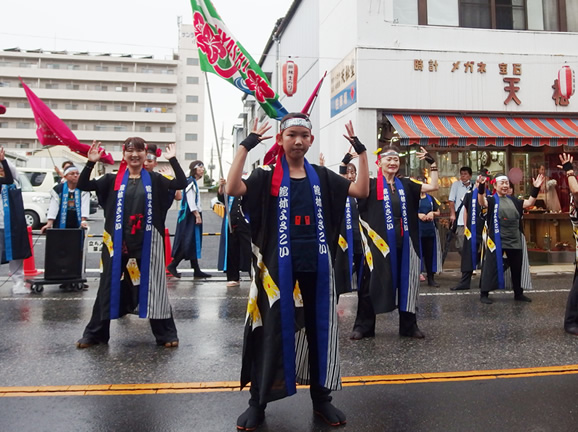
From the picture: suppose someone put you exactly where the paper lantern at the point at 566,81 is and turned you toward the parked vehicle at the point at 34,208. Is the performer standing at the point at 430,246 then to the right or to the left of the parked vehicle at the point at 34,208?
left

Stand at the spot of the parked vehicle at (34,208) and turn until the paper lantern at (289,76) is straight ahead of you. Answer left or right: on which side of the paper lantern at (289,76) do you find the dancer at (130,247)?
right

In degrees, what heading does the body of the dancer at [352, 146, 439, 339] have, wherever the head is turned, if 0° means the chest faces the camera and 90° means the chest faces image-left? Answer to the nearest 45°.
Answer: approximately 0°

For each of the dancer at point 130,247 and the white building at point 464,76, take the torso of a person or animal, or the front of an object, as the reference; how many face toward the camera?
2
